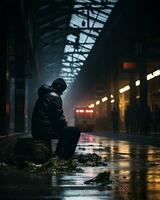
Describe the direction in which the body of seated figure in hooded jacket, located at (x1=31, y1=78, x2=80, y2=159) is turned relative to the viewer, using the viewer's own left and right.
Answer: facing to the right of the viewer
